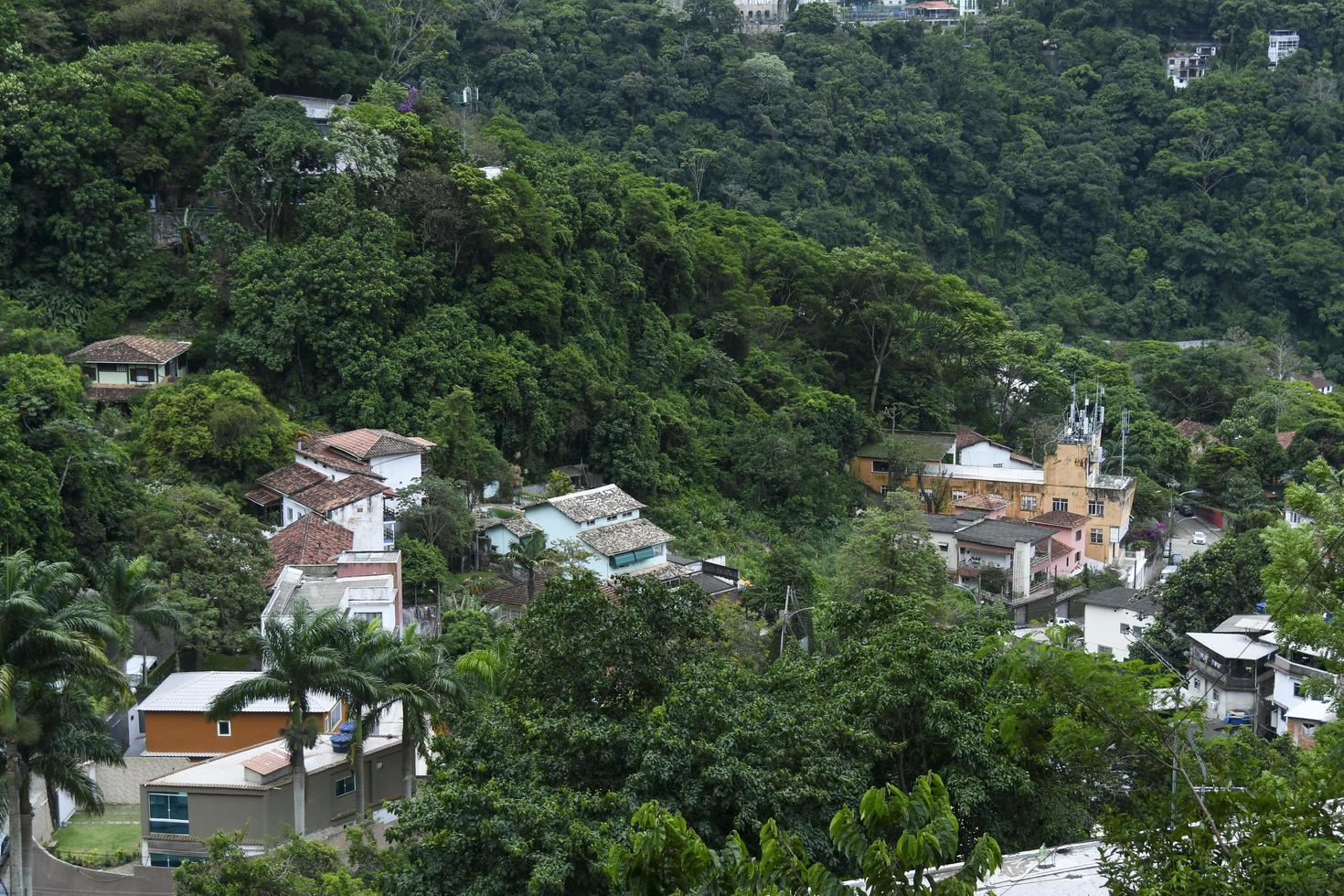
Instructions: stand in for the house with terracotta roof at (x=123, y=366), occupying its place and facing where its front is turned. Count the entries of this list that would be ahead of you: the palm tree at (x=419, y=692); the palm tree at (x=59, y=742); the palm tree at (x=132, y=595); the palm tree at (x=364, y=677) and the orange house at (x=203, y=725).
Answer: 5

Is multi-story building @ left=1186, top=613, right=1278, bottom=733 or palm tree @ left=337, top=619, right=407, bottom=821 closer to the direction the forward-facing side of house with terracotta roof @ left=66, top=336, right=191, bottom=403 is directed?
the palm tree

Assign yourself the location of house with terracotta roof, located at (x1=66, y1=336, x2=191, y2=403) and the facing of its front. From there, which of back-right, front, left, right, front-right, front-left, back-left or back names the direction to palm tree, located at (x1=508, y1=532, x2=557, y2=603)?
front-left

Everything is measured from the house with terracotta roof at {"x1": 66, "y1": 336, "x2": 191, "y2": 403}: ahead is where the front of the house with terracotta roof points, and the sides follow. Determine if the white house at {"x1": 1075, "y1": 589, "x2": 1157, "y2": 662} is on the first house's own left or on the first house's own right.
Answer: on the first house's own left

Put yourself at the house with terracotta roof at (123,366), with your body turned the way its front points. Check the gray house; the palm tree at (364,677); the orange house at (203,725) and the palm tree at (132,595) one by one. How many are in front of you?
4

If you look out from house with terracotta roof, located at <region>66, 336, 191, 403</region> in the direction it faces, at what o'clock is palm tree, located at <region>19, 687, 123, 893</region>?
The palm tree is roughly at 12 o'clock from the house with terracotta roof.

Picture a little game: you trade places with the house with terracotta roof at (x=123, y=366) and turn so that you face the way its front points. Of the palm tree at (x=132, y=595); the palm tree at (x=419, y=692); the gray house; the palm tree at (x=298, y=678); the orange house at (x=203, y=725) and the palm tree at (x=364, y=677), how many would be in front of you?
6

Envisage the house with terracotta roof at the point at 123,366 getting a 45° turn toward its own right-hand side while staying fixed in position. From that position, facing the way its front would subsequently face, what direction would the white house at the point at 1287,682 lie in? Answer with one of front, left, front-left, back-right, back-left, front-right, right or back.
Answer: left

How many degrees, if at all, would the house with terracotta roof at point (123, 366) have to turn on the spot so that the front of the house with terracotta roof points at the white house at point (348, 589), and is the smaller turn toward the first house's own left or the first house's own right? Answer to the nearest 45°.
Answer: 0° — it already faces it

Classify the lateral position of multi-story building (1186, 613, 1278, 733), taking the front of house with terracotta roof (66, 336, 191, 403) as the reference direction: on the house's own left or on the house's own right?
on the house's own left

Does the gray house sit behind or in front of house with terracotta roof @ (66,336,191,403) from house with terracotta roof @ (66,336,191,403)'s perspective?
in front

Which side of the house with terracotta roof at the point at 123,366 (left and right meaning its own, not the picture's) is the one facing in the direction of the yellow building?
left

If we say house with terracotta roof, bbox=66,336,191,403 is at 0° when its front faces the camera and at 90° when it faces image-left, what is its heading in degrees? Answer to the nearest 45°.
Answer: approximately 0°

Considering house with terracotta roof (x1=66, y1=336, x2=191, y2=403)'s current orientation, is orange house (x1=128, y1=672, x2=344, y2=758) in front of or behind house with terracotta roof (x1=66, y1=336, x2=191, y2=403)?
in front

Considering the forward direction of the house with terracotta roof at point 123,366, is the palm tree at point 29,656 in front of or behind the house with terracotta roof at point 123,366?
in front
